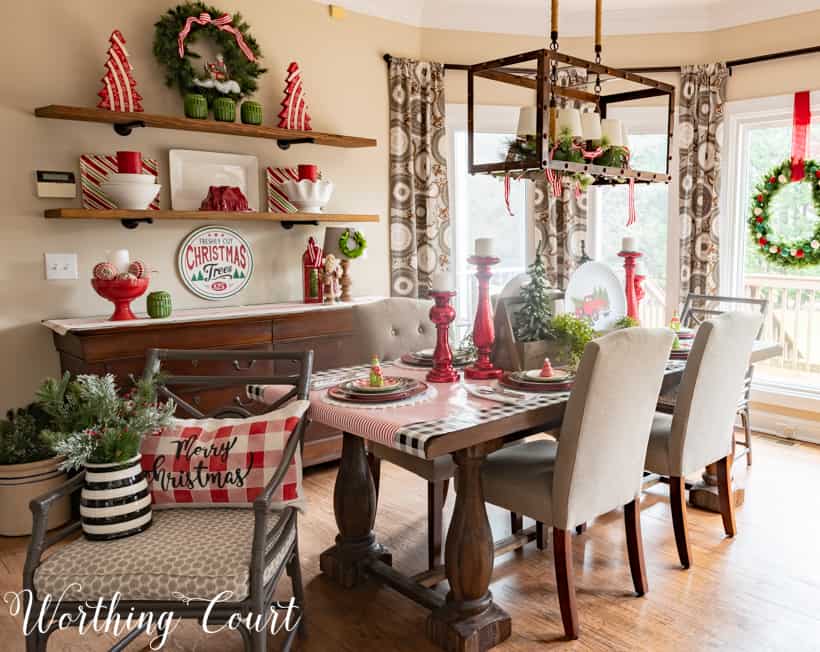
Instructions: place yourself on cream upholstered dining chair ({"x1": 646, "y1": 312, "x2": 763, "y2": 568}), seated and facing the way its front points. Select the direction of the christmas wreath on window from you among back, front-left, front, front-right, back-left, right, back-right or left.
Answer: front-right

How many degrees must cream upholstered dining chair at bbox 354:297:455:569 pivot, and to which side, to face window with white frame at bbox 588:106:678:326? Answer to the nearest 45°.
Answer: approximately 90° to its left

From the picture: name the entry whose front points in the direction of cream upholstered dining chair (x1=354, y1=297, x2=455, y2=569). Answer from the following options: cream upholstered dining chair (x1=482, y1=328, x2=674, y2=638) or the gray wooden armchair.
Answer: cream upholstered dining chair (x1=482, y1=328, x2=674, y2=638)

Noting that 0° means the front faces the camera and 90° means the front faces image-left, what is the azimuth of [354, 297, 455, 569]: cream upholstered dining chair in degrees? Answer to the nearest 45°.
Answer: approximately 315°

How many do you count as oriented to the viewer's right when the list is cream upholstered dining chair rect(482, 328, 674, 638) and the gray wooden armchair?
0

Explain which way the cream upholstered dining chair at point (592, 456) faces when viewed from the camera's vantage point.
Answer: facing away from the viewer and to the left of the viewer

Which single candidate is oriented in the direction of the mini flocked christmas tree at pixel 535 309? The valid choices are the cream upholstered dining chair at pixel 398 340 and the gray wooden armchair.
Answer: the cream upholstered dining chair

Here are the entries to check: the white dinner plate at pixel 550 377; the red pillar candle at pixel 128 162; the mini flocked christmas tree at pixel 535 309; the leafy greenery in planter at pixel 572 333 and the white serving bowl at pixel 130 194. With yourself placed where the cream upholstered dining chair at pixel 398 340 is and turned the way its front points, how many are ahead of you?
3

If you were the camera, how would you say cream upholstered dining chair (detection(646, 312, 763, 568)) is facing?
facing away from the viewer and to the left of the viewer
